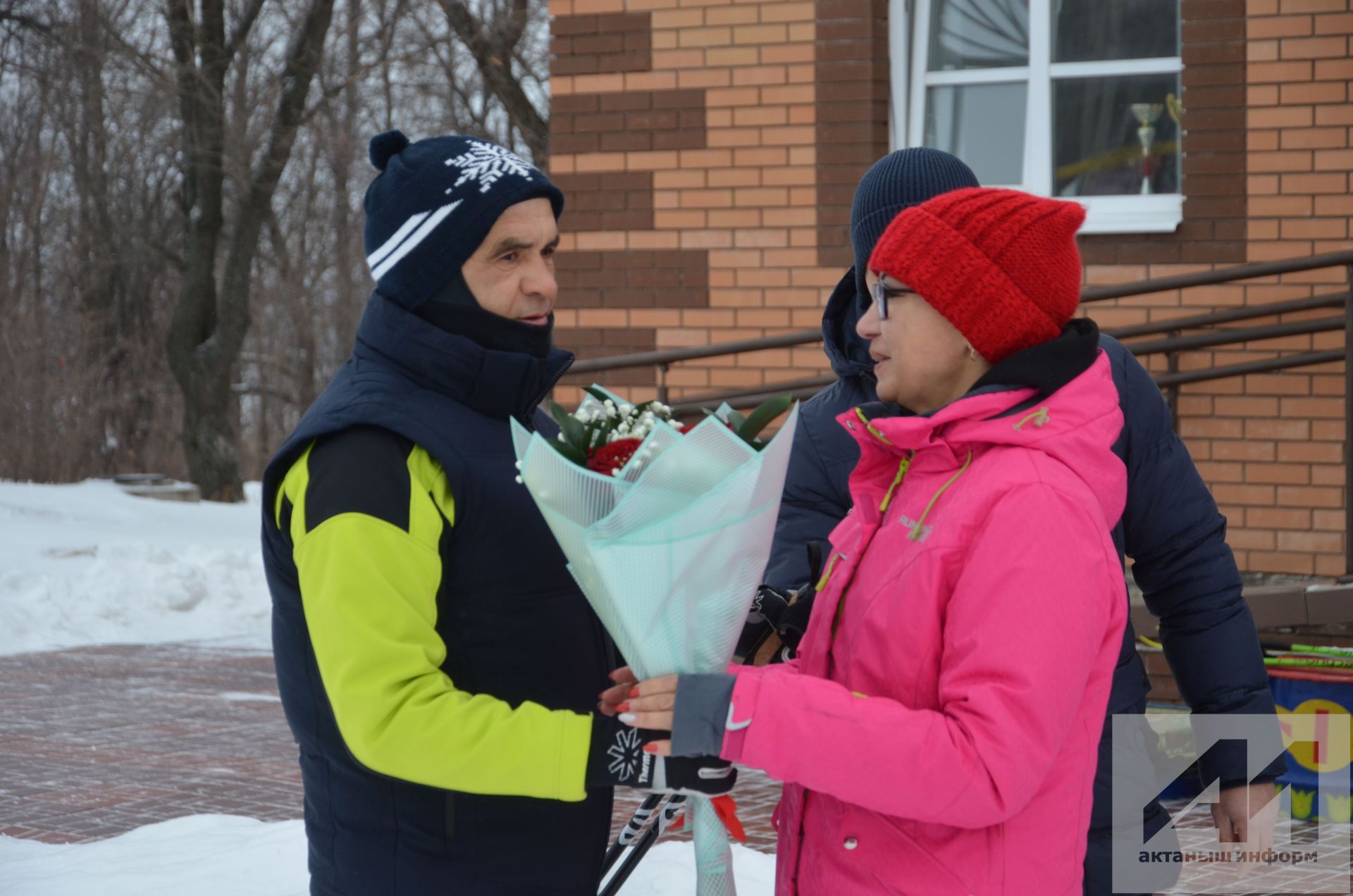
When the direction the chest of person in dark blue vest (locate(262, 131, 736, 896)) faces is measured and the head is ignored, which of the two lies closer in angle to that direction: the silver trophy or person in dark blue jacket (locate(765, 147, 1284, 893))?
the person in dark blue jacket

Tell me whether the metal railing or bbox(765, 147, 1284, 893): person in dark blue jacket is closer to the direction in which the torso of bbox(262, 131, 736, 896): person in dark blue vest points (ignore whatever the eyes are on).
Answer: the person in dark blue jacket

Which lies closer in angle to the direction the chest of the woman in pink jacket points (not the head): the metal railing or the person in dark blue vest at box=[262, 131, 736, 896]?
the person in dark blue vest

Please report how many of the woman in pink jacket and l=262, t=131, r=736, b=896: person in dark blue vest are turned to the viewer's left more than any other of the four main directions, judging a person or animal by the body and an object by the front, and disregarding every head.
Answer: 1

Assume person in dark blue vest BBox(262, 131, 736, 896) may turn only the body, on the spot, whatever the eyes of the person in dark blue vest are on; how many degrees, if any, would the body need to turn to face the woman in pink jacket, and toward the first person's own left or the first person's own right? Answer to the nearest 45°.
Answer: approximately 45° to the first person's own right

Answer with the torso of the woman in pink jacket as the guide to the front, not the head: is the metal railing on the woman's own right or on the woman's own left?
on the woman's own right

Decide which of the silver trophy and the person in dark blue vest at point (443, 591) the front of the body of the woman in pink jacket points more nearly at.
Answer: the person in dark blue vest

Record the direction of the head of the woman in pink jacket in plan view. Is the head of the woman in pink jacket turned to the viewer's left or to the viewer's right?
to the viewer's left

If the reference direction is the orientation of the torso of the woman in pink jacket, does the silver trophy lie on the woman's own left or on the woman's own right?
on the woman's own right

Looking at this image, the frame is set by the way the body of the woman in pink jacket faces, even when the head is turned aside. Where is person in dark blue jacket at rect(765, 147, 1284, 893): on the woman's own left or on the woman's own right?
on the woman's own right

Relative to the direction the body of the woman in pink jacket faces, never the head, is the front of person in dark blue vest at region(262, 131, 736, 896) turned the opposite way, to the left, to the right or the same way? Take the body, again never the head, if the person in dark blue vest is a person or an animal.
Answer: the opposite way

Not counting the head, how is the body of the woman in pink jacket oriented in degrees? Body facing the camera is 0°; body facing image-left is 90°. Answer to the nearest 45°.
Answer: approximately 90°

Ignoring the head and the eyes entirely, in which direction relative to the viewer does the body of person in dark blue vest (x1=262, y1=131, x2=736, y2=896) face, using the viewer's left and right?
facing to the right of the viewer
